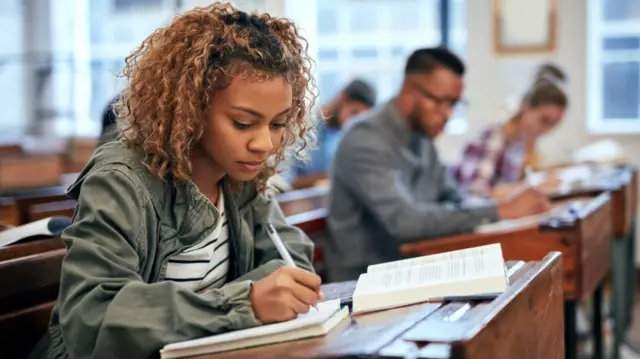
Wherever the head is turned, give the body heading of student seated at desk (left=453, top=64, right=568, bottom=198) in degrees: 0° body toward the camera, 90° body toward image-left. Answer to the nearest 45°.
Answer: approximately 315°

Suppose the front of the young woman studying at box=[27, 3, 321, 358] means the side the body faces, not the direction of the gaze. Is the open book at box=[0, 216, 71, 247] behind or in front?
behind

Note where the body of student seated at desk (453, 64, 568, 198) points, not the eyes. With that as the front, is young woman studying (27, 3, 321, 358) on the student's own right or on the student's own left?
on the student's own right

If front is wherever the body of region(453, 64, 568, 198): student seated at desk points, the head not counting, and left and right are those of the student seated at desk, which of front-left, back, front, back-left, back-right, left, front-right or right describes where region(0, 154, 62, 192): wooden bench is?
back-right

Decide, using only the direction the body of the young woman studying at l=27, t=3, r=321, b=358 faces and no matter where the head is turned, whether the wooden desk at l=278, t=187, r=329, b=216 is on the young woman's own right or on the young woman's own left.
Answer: on the young woman's own left

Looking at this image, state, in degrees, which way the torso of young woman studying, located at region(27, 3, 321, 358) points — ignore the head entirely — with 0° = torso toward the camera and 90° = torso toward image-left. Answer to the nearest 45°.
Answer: approximately 315°

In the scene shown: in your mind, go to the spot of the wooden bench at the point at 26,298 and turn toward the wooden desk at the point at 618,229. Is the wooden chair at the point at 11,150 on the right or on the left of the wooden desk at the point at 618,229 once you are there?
left

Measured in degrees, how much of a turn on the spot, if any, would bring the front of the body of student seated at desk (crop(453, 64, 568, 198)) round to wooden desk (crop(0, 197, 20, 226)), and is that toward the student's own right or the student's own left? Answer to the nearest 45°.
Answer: approximately 90° to the student's own right

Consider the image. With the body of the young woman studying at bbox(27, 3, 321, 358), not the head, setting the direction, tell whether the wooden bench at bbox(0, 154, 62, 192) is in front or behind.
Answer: behind
